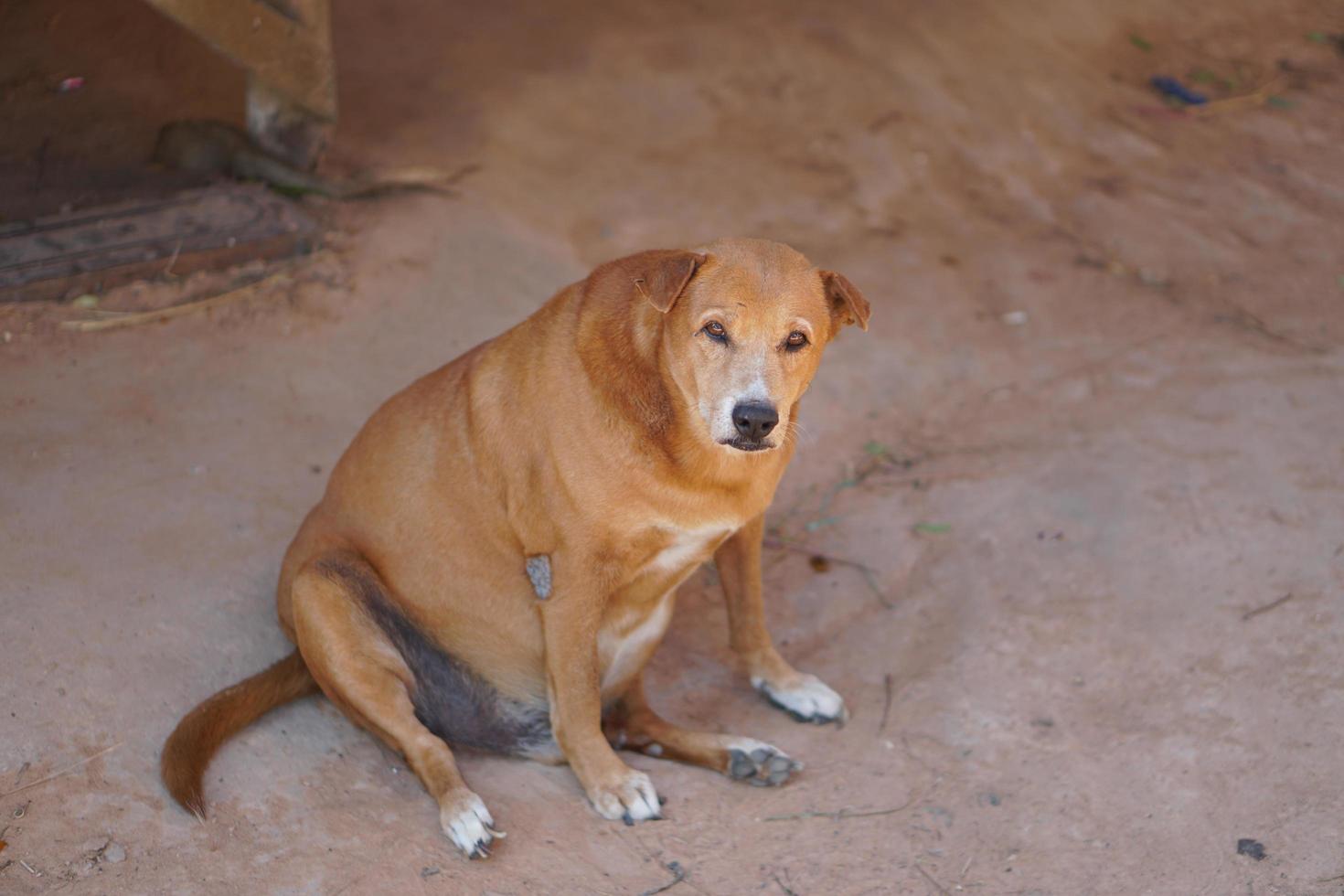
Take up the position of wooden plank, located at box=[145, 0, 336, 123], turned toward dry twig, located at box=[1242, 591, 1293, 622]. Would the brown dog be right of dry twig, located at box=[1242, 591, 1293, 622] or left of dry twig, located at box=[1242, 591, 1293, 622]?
right

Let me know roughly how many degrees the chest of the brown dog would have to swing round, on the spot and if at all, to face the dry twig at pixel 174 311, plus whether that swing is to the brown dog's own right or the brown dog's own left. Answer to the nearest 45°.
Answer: approximately 180°

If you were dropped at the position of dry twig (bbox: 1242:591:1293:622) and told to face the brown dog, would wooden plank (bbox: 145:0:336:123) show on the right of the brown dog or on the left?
right

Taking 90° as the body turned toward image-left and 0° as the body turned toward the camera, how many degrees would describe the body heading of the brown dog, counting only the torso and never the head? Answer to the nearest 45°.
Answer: approximately 315°

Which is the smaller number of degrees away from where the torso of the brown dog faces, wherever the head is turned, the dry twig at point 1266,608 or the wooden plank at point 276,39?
the dry twig

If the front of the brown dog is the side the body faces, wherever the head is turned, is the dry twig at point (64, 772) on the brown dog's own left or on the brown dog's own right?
on the brown dog's own right

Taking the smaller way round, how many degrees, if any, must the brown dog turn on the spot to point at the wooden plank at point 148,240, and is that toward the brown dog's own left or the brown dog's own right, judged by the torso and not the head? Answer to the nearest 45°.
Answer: approximately 180°

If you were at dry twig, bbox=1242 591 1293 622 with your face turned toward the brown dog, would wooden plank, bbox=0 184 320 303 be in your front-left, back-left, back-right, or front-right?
front-right

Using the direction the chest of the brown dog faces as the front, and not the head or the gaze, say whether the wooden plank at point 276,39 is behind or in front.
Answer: behind

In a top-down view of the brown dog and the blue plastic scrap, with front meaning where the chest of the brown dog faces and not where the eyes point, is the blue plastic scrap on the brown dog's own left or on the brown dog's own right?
on the brown dog's own left

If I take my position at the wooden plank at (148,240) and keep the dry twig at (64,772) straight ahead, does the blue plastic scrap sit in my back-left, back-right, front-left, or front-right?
back-left

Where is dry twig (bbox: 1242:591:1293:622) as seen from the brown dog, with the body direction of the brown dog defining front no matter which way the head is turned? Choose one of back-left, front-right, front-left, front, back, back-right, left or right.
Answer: front-left
